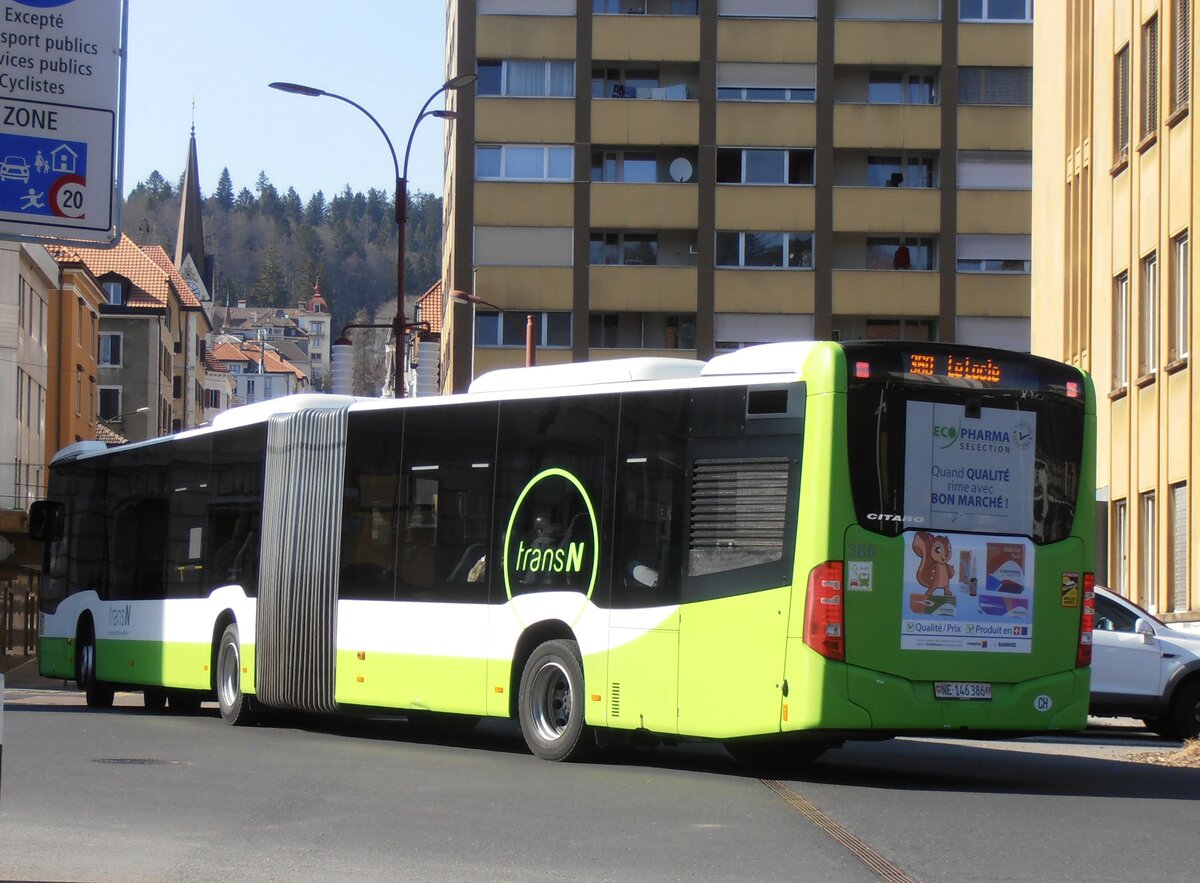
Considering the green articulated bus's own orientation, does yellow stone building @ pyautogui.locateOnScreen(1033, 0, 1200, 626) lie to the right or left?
on its right

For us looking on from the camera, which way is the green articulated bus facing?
facing away from the viewer and to the left of the viewer

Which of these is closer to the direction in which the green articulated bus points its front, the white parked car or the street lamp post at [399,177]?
the street lamp post

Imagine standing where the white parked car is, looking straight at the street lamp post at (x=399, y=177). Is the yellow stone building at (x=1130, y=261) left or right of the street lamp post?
right

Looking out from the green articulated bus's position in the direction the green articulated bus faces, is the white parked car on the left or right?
on its right
